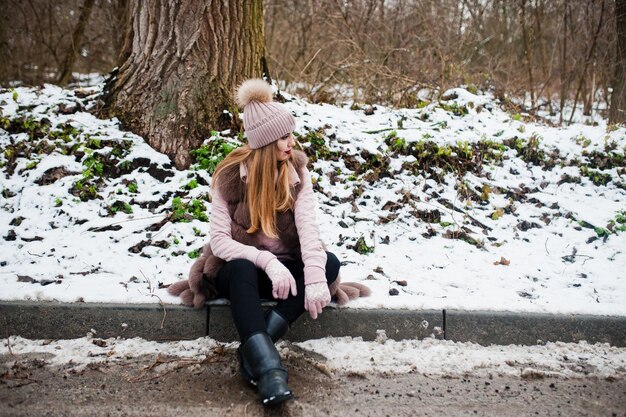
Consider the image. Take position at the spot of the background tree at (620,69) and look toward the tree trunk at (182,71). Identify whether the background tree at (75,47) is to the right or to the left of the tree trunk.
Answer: right

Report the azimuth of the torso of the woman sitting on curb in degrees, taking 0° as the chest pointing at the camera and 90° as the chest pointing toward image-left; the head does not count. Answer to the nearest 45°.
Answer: approximately 0°

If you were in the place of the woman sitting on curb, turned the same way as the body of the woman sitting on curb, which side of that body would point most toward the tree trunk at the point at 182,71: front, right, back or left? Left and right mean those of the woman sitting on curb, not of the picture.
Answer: back
